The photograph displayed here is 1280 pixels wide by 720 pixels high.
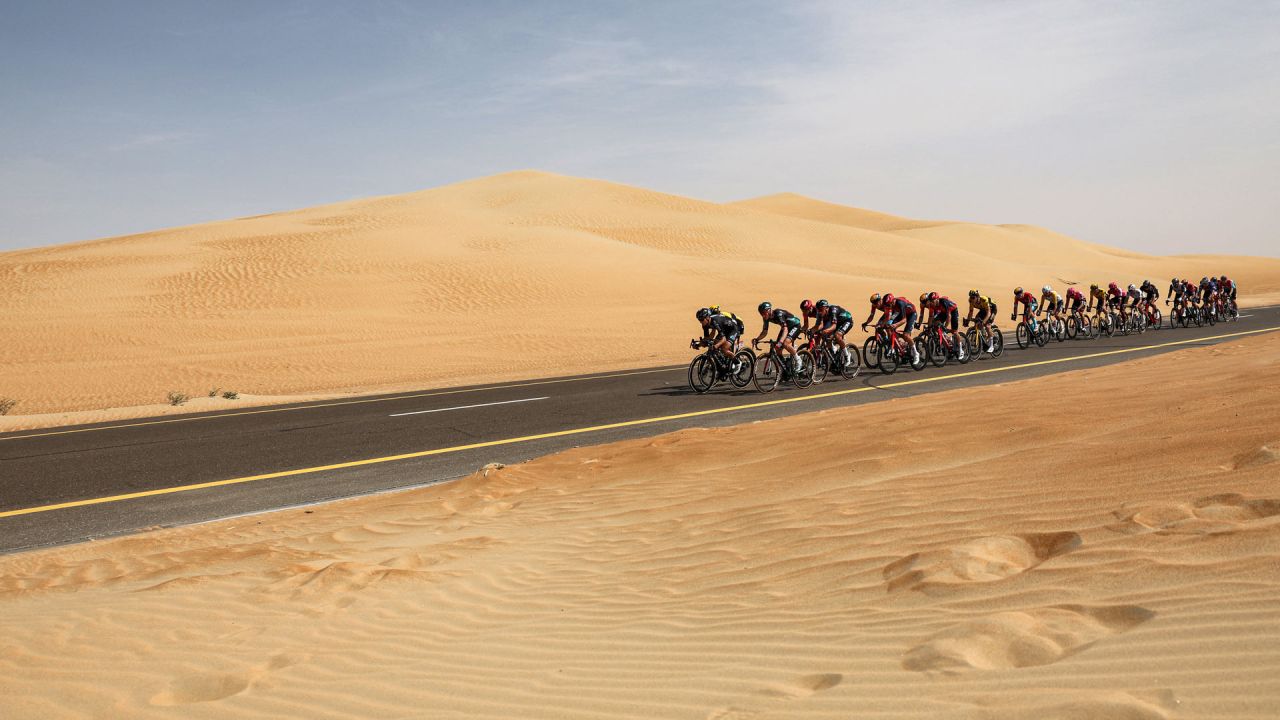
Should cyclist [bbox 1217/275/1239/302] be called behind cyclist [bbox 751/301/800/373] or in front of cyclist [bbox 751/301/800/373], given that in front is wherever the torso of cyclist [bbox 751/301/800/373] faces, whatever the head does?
behind

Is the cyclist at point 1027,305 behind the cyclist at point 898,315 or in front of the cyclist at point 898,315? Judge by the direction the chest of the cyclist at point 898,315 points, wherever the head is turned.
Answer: behind

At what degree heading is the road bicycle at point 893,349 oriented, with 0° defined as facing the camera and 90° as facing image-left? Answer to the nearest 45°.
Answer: approximately 45°

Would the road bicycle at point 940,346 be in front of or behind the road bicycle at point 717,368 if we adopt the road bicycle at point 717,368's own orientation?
behind

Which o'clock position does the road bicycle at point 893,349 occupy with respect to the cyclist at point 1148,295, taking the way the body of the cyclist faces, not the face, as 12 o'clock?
The road bicycle is roughly at 11 o'clock from the cyclist.

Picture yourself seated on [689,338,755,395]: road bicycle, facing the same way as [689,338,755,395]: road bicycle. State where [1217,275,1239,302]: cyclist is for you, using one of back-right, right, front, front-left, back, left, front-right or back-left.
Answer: back

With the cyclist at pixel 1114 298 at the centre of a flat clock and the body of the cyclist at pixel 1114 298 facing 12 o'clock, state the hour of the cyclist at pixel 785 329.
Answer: the cyclist at pixel 785 329 is roughly at 11 o'clock from the cyclist at pixel 1114 298.

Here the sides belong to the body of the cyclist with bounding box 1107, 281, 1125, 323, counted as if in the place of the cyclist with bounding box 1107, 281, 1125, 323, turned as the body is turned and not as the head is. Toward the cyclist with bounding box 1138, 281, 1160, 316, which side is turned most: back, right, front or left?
back

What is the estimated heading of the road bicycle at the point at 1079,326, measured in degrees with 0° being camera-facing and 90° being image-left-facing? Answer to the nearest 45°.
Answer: approximately 45°

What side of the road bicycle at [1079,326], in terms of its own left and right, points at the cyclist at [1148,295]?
back

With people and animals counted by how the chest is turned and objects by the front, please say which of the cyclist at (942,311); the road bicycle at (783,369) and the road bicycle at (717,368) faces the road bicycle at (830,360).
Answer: the cyclist
